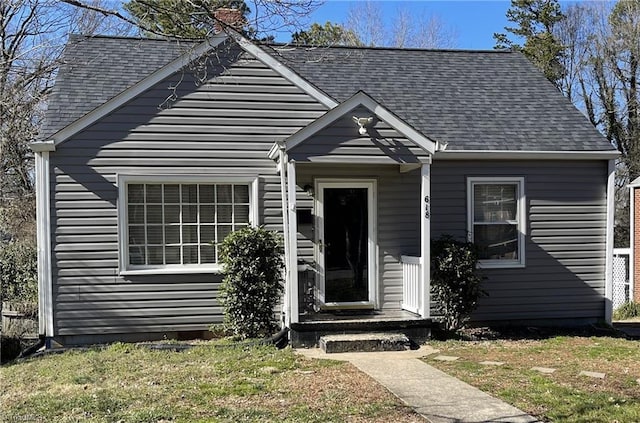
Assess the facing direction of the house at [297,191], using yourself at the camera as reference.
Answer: facing the viewer

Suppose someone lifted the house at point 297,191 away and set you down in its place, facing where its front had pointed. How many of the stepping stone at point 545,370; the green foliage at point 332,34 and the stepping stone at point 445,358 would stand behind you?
1

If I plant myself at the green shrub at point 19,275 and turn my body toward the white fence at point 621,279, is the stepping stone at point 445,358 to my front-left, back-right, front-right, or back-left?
front-right

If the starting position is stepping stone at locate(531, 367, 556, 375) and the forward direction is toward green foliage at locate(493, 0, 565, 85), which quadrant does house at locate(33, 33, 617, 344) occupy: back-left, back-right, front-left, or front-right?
front-left

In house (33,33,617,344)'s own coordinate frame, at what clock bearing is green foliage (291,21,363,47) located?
The green foliage is roughly at 6 o'clock from the house.

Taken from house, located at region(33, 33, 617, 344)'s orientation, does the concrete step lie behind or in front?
in front

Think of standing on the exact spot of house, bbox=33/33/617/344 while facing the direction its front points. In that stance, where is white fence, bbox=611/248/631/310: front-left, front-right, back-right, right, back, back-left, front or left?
back-left

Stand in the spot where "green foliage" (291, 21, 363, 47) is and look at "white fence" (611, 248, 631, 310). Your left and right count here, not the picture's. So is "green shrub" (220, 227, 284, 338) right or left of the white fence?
right

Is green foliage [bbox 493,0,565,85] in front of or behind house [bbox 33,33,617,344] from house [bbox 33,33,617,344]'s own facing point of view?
behind

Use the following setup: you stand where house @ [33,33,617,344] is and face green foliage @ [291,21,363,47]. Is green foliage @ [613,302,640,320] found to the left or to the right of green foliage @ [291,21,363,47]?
right

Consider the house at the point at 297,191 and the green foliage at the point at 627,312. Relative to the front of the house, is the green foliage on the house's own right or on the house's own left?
on the house's own left

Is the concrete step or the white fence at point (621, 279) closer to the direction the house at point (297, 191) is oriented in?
the concrete step

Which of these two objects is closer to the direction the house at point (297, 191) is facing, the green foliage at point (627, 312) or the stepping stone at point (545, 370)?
the stepping stone

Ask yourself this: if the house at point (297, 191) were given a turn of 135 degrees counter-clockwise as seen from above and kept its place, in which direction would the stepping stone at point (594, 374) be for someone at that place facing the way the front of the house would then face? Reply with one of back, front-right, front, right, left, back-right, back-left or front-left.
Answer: right
